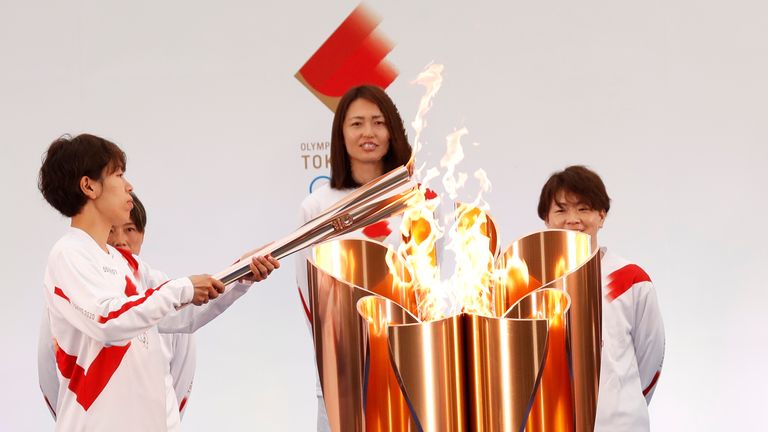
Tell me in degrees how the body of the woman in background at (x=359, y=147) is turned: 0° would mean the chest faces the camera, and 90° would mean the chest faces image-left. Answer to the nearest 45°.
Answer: approximately 0°
